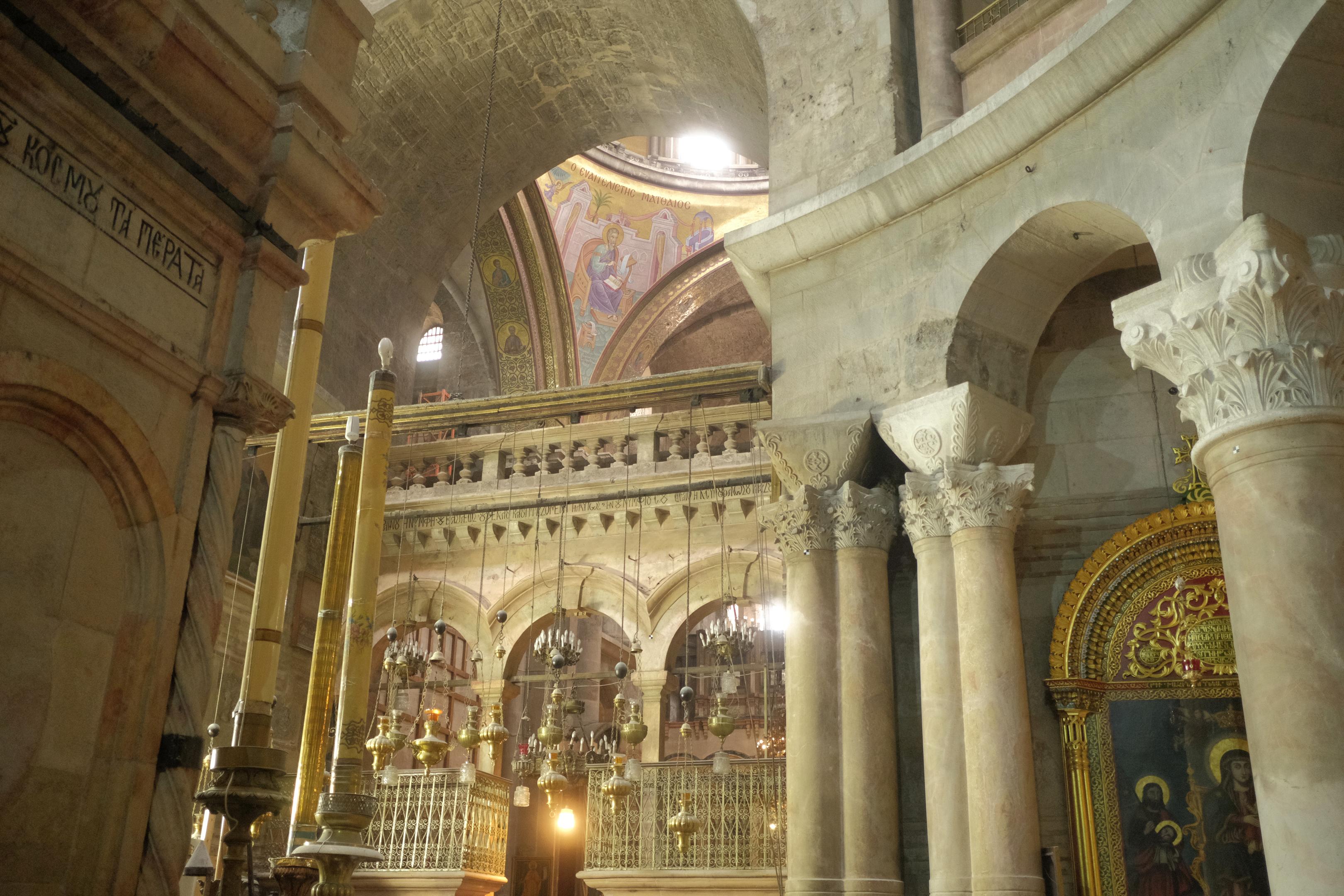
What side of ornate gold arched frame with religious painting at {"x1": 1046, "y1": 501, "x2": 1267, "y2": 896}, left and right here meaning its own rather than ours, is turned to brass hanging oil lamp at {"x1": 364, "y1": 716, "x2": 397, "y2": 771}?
right

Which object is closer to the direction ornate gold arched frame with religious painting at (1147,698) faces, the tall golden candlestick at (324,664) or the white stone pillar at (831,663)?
the tall golden candlestick

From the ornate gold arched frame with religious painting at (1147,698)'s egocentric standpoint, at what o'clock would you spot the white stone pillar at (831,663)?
The white stone pillar is roughly at 2 o'clock from the ornate gold arched frame with religious painting.

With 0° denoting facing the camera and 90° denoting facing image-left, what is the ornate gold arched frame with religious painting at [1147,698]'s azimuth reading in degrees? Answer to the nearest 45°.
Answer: approximately 0°

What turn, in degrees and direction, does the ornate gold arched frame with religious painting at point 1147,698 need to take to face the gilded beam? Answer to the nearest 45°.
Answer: approximately 90° to its right

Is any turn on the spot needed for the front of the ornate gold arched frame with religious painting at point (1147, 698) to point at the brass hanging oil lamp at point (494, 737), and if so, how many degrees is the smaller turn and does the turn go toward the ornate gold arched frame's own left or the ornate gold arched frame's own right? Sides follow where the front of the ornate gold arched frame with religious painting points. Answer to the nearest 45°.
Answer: approximately 90° to the ornate gold arched frame's own right

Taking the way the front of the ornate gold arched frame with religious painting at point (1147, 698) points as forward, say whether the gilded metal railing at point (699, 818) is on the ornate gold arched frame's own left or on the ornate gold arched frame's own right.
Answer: on the ornate gold arched frame's own right

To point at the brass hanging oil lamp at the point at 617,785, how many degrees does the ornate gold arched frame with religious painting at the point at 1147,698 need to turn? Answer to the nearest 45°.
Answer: approximately 90° to its right

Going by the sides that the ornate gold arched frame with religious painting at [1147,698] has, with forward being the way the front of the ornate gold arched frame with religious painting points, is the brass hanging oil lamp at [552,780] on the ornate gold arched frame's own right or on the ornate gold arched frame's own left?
on the ornate gold arched frame's own right
